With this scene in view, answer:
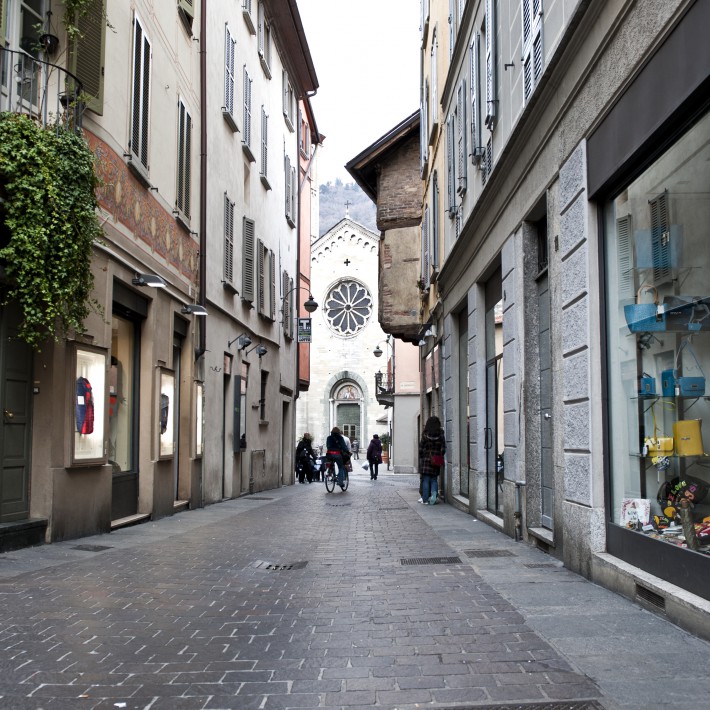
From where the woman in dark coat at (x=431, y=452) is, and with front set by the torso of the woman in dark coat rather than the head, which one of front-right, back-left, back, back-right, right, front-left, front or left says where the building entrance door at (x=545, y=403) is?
back

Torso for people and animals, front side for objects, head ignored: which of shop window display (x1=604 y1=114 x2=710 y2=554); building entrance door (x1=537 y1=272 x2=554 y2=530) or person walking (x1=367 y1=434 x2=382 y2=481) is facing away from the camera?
the person walking

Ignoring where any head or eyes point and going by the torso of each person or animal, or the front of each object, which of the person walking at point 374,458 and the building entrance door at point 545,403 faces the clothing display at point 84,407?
the building entrance door

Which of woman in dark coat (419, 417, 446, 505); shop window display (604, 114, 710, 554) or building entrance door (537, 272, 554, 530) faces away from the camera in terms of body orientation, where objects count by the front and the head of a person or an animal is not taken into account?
the woman in dark coat

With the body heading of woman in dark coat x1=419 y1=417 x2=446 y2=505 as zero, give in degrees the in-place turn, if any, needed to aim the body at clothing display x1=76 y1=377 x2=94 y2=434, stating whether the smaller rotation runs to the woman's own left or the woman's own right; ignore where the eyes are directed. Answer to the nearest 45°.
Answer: approximately 135° to the woman's own left

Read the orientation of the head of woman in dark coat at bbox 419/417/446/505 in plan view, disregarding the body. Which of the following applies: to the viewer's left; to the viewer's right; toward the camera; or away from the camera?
away from the camera

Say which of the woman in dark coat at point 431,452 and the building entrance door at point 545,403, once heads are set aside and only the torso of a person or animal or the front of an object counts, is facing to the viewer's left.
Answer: the building entrance door

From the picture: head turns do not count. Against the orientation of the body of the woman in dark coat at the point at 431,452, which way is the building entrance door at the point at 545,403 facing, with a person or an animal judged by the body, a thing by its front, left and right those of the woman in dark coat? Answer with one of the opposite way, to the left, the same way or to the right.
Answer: to the left

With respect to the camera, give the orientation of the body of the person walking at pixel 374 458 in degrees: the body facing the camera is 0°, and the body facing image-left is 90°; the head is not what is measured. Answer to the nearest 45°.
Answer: approximately 180°

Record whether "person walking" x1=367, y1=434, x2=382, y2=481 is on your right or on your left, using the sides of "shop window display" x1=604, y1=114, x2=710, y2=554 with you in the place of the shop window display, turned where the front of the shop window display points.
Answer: on your right

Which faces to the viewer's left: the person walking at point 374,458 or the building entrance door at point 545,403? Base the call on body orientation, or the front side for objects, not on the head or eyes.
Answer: the building entrance door

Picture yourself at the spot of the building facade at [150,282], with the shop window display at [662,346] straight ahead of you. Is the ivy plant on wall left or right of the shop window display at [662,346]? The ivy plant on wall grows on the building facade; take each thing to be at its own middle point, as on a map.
right

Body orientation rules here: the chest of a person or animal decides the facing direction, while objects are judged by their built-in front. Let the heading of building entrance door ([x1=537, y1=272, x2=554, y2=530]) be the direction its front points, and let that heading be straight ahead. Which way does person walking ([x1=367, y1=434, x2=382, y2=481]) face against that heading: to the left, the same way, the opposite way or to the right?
to the right

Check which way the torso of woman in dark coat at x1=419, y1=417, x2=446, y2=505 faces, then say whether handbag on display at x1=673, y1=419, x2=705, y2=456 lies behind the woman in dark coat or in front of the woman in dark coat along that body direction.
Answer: behind

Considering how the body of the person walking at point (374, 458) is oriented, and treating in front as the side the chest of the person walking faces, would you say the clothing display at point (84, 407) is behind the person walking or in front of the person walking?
behind

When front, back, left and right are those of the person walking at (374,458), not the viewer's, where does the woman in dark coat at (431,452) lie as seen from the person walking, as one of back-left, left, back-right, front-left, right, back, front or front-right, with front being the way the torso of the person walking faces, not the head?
back

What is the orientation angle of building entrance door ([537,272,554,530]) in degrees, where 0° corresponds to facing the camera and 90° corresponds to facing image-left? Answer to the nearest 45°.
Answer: approximately 90°

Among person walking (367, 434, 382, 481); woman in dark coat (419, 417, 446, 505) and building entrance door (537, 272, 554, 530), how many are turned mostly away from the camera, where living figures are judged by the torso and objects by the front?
2

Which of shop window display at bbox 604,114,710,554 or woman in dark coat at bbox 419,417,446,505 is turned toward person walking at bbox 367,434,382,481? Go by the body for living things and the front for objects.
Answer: the woman in dark coat

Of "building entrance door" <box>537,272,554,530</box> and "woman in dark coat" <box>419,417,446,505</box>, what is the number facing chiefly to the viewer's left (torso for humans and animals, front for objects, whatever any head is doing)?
1
